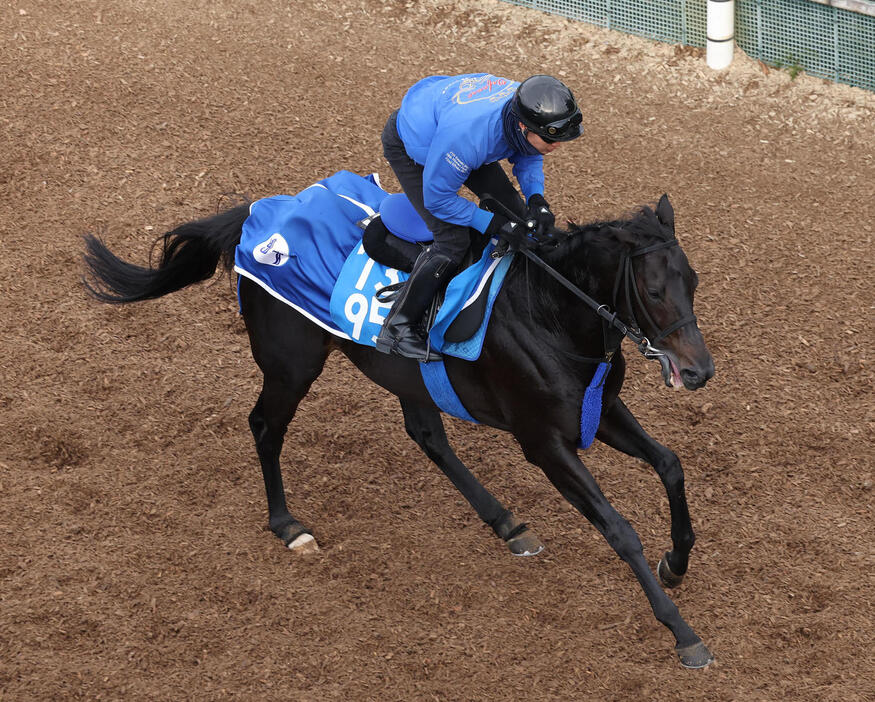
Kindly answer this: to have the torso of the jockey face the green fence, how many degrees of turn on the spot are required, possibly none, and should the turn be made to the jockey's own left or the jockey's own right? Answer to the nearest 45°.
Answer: approximately 90° to the jockey's own left

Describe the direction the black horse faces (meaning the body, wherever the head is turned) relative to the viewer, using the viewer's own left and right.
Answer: facing the viewer and to the right of the viewer

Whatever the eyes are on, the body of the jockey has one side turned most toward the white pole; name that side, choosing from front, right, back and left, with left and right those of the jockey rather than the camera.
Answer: left

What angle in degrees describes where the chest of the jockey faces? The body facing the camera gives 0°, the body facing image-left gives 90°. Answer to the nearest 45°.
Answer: approximately 315°

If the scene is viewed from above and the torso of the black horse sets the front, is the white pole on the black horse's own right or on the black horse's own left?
on the black horse's own left
